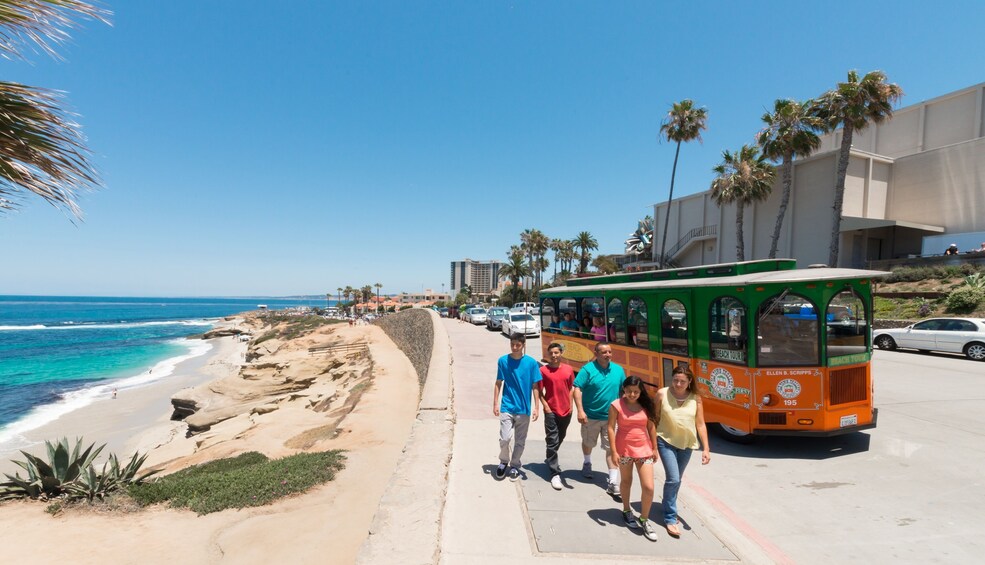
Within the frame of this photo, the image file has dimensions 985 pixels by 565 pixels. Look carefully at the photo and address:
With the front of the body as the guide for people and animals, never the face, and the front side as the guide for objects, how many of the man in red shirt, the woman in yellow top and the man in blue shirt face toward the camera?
3

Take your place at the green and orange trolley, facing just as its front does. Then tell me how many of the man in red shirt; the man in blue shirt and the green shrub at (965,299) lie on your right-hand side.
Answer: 2

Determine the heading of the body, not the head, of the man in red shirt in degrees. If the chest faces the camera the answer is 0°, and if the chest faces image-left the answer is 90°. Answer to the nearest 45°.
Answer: approximately 0°

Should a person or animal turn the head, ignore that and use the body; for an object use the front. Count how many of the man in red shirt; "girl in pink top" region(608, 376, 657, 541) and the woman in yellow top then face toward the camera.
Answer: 3

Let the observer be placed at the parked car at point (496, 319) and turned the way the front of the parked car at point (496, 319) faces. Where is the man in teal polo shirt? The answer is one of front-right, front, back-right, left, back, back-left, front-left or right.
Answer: front-left

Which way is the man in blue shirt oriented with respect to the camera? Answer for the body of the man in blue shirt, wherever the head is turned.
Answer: toward the camera

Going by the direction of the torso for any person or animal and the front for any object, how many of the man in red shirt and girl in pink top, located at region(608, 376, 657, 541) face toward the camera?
2
